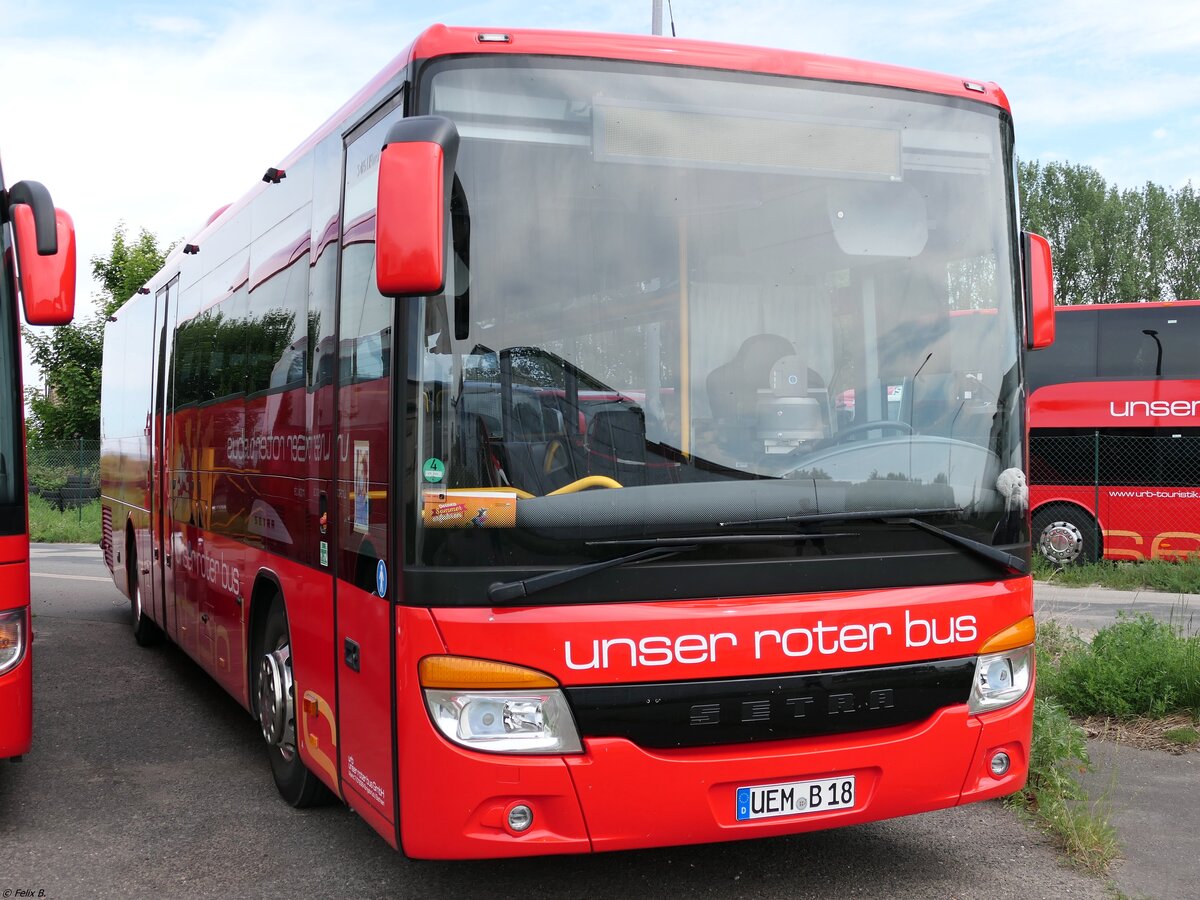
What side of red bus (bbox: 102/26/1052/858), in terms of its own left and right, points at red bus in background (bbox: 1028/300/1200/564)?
left

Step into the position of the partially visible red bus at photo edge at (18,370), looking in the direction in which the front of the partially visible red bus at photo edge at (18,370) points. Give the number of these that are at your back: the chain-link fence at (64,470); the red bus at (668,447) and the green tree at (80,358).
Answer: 2

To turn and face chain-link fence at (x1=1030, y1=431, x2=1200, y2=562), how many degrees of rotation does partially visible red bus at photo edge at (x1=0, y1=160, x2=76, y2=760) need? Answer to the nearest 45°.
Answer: approximately 135° to its left

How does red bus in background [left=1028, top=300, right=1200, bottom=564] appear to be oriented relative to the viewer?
to the viewer's left

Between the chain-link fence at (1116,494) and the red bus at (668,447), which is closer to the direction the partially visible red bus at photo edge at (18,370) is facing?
the red bus

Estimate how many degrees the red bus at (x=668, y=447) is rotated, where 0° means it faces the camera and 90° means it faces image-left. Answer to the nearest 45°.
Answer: approximately 315°

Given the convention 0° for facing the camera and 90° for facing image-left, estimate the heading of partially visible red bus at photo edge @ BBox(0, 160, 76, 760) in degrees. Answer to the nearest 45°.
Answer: approximately 0°

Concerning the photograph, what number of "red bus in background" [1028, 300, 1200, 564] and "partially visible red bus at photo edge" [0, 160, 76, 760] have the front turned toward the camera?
1

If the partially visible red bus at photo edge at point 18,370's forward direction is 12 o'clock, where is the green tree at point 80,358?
The green tree is roughly at 6 o'clock from the partially visible red bus at photo edge.
